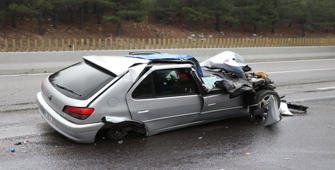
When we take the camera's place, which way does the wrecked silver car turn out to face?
facing away from the viewer and to the right of the viewer

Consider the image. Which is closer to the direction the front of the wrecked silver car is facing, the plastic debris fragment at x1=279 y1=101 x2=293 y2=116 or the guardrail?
the plastic debris fragment

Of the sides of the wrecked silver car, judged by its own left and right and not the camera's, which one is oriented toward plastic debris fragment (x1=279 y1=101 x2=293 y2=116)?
front

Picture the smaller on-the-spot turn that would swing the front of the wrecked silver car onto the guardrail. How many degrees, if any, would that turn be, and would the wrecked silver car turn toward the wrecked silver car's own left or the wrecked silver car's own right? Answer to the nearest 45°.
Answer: approximately 45° to the wrecked silver car's own left
